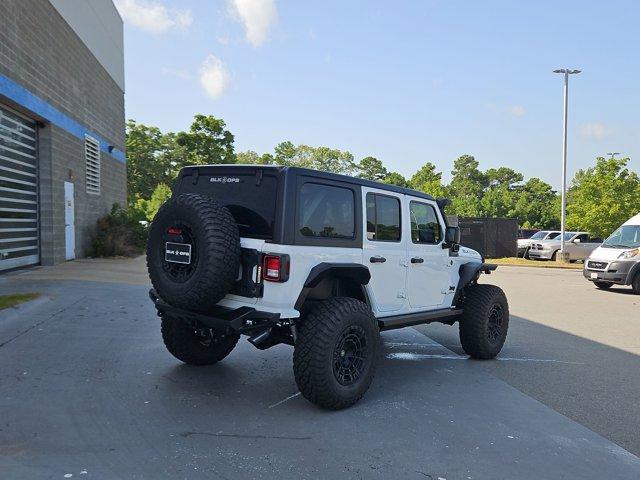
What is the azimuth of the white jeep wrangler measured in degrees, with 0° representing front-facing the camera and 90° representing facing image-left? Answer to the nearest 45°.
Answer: approximately 225°

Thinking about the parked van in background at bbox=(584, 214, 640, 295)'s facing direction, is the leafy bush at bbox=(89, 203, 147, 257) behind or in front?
in front

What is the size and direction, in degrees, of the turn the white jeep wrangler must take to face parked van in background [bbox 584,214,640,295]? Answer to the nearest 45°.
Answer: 0° — it already faces it

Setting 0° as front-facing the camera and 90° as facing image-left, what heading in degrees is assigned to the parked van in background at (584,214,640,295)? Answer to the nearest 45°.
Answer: approximately 45°

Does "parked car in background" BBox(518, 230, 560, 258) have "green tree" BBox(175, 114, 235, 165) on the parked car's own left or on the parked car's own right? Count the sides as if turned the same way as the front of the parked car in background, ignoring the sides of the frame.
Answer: on the parked car's own right

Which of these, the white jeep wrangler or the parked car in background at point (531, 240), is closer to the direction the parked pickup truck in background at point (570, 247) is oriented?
the white jeep wrangler

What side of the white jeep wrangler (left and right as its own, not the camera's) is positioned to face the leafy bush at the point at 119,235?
left

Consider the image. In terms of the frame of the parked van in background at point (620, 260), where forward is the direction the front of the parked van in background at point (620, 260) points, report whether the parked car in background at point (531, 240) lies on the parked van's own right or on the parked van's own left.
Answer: on the parked van's own right
